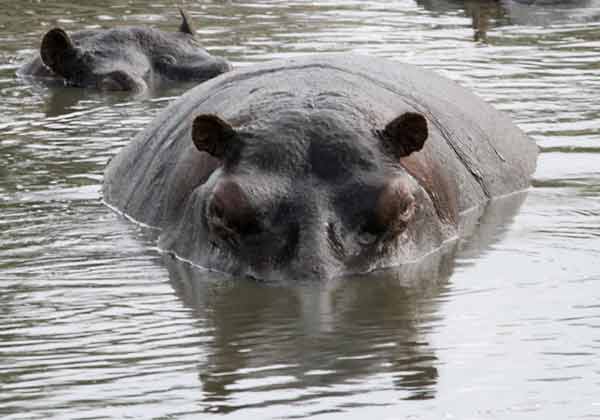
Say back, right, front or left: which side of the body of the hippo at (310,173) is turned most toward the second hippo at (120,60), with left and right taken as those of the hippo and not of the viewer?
back

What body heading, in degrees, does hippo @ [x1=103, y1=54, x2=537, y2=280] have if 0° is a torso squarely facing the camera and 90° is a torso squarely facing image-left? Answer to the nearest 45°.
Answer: approximately 0°
